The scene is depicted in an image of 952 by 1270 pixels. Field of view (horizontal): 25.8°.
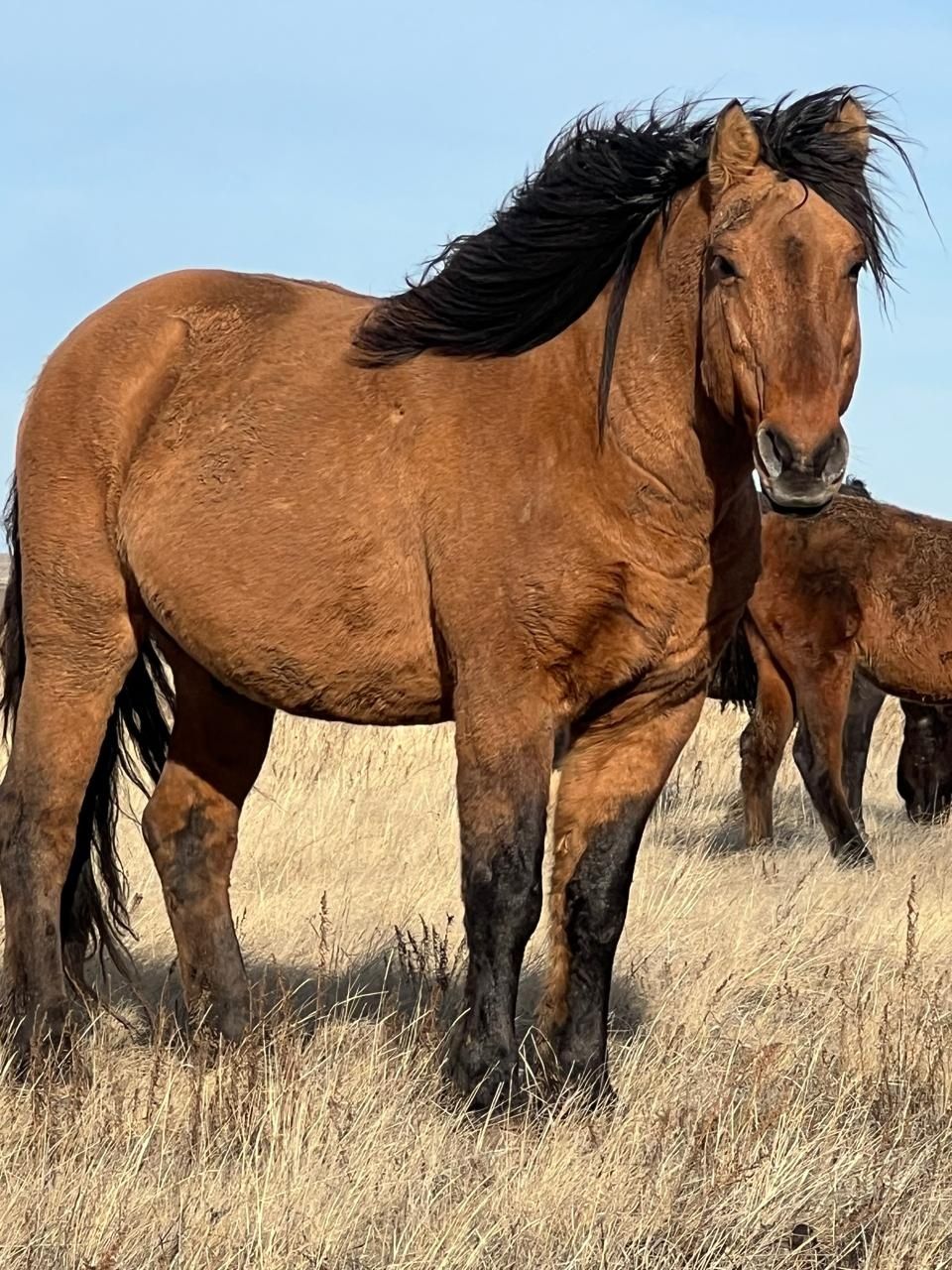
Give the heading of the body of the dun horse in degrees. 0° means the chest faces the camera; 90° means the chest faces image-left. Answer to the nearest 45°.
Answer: approximately 315°

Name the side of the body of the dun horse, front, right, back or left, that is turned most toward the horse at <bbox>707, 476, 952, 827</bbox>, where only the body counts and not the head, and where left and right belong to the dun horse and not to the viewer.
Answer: left

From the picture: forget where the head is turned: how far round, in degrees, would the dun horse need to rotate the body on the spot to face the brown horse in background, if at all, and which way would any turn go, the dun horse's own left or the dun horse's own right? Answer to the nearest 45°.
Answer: approximately 135° to the dun horse's own left
